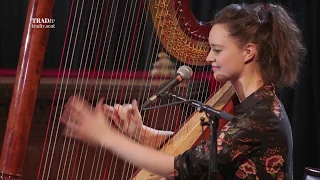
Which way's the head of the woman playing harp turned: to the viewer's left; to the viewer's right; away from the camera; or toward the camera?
to the viewer's left

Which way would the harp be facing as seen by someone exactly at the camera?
facing to the left of the viewer

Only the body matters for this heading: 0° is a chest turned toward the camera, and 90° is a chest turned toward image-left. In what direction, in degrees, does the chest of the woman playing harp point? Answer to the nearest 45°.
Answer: approximately 90°

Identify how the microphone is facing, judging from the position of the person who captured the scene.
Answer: facing to the right of the viewer

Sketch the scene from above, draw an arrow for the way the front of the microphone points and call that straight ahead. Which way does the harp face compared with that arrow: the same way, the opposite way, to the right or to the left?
the opposite way
